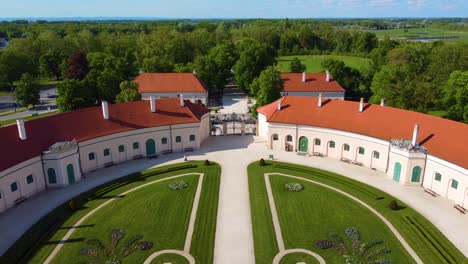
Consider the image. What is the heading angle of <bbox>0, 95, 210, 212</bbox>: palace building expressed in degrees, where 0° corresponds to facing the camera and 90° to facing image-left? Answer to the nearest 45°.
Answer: approximately 315°

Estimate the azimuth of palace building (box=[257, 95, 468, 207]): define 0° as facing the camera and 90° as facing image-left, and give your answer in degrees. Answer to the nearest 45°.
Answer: approximately 45°

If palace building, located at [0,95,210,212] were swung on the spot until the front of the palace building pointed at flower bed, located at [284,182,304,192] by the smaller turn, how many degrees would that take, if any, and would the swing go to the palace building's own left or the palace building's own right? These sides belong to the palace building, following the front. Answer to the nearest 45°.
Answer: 0° — it already faces it

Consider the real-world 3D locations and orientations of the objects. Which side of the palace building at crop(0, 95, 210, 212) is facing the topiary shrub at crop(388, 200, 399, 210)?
front

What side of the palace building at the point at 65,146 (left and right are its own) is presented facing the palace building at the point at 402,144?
front

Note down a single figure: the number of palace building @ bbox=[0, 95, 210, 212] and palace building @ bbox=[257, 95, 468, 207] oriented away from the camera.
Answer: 0

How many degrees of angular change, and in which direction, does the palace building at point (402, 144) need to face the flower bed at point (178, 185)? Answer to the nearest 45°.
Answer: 0° — it already faces it
